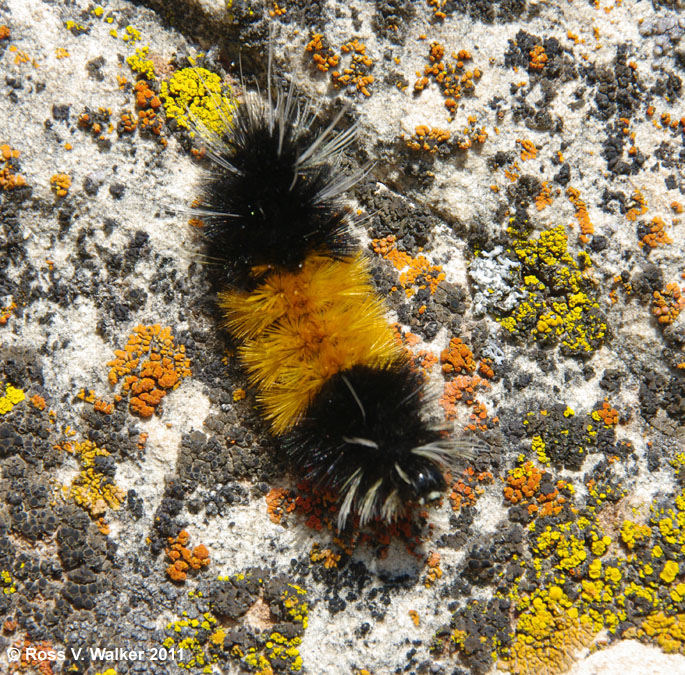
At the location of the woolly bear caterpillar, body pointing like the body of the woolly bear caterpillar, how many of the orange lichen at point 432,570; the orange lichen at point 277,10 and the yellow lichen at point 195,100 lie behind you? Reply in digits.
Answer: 2

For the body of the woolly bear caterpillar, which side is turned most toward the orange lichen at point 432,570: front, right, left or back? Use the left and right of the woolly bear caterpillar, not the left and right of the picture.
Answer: front

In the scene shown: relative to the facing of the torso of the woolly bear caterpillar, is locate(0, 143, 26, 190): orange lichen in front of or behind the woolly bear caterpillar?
behind

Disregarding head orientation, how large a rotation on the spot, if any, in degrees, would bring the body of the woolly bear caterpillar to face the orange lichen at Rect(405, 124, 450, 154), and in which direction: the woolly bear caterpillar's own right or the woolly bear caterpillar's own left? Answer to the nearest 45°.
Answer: approximately 135° to the woolly bear caterpillar's own left

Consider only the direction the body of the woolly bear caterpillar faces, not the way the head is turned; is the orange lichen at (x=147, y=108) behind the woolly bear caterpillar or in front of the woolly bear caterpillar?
behind

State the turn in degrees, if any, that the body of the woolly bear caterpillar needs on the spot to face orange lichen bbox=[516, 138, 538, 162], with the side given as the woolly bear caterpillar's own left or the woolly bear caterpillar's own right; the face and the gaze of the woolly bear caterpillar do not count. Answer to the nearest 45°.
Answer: approximately 90° to the woolly bear caterpillar's own left

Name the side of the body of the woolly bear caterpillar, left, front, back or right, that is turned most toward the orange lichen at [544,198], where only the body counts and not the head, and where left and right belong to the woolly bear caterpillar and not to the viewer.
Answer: left

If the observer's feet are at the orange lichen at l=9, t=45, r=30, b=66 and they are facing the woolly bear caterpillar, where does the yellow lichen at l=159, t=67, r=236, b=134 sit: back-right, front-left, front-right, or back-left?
front-left

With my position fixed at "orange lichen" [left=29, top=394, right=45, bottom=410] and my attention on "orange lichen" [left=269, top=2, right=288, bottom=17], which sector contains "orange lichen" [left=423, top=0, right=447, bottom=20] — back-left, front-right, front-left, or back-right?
front-right

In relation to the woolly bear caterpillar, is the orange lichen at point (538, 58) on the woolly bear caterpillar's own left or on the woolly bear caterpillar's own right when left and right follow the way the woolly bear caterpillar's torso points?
on the woolly bear caterpillar's own left

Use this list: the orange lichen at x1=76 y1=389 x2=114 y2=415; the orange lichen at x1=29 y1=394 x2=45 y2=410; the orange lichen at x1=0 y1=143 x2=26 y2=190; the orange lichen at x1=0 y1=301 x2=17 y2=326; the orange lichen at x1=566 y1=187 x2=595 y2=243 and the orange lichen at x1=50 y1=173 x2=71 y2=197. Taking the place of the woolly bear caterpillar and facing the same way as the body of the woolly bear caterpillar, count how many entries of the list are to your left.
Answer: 1

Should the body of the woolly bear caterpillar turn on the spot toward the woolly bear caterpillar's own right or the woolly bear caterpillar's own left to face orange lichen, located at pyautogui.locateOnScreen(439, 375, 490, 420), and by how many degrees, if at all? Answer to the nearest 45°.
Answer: approximately 45° to the woolly bear caterpillar's own left

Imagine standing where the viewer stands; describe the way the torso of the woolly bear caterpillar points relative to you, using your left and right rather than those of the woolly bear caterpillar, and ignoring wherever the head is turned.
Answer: facing the viewer and to the right of the viewer

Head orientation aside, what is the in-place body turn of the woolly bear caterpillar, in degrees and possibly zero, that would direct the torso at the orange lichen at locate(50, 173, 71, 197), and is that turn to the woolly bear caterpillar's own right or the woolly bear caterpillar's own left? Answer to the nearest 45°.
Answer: approximately 135° to the woolly bear caterpillar's own right

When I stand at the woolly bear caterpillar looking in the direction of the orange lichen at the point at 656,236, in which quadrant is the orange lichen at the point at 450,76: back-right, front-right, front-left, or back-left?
front-left

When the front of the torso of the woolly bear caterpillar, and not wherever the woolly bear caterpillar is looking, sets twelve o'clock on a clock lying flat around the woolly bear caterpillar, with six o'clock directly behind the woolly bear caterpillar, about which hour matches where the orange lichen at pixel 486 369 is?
The orange lichen is roughly at 10 o'clock from the woolly bear caterpillar.

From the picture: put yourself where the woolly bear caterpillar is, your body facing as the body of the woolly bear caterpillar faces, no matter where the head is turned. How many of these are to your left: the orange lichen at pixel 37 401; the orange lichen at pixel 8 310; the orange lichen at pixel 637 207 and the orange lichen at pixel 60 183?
1
